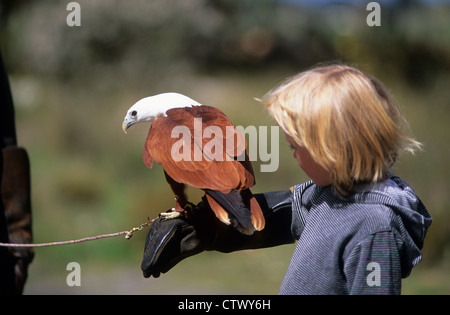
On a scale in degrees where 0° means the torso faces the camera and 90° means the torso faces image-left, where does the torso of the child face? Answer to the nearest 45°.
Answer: approximately 90°

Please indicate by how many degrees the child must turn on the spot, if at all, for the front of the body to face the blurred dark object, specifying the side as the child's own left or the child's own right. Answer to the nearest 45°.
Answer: approximately 45° to the child's own right

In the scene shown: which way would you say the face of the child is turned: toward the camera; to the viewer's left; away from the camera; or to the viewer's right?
to the viewer's left
